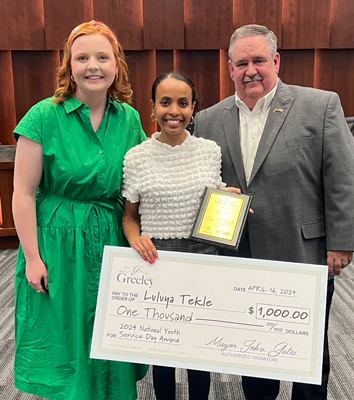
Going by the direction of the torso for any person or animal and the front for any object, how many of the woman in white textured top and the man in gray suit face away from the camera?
0

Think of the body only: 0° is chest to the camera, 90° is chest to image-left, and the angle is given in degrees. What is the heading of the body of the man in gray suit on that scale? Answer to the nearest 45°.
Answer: approximately 45°

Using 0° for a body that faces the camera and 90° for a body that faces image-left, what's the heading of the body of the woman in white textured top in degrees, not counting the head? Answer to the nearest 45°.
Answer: approximately 0°
